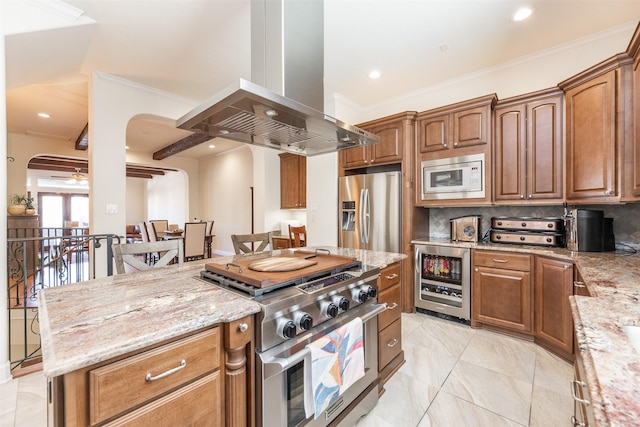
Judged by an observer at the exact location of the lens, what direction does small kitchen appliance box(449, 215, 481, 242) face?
facing the viewer

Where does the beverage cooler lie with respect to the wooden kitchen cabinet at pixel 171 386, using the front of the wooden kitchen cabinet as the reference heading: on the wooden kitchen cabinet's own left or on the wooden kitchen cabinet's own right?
on the wooden kitchen cabinet's own left

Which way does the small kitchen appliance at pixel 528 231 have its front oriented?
toward the camera

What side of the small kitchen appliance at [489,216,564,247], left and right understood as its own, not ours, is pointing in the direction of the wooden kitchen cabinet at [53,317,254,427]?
front

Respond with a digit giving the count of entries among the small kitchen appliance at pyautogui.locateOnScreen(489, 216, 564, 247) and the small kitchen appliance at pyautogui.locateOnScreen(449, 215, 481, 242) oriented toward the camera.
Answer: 2

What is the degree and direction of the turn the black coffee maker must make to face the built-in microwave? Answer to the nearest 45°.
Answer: approximately 45° to its right

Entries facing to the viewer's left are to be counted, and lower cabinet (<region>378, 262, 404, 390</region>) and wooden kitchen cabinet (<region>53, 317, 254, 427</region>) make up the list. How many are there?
0

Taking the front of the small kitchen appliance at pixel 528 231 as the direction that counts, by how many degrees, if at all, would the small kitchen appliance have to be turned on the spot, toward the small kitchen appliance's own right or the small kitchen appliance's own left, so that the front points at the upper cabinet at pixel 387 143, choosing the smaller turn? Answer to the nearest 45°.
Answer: approximately 90° to the small kitchen appliance's own right

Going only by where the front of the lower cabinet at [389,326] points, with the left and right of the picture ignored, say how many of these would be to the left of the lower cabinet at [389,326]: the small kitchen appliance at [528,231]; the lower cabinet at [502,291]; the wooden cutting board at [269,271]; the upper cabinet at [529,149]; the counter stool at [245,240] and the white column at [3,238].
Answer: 3

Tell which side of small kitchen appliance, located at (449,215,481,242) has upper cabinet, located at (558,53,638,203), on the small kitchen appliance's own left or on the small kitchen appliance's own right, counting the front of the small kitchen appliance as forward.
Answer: on the small kitchen appliance's own left

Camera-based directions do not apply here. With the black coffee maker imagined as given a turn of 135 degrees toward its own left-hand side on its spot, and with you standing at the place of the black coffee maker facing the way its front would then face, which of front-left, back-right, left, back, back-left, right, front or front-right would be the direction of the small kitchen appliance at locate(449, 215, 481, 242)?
back

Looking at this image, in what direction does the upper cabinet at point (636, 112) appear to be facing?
to the viewer's left
